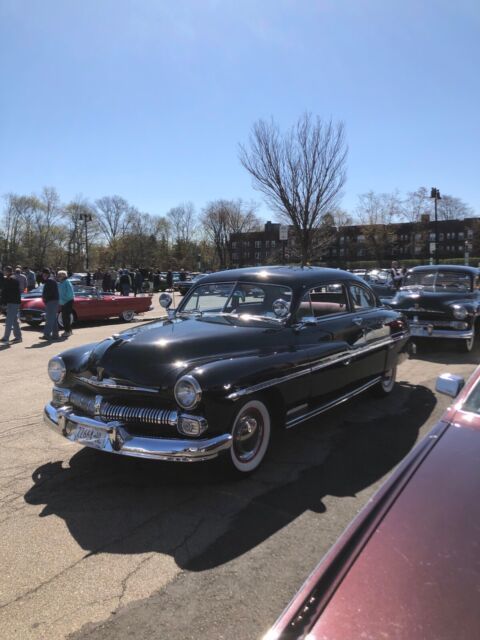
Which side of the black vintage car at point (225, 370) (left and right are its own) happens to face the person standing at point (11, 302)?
right

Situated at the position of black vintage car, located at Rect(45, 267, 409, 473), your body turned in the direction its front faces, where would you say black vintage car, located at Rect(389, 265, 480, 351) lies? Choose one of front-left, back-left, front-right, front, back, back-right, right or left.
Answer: back

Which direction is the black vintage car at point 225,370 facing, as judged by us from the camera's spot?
facing the viewer and to the left of the viewer

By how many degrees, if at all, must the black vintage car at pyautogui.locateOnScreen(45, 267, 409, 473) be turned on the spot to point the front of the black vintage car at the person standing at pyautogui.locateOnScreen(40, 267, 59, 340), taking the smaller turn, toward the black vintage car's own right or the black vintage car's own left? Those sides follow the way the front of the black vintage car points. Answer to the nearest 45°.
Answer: approximately 90° to the black vintage car's own right
